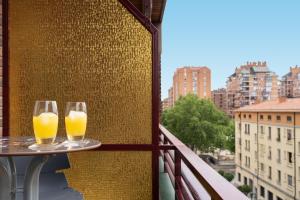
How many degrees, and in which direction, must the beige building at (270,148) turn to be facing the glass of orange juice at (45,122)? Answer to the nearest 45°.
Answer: approximately 45° to its left

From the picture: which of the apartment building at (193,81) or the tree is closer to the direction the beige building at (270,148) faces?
the tree

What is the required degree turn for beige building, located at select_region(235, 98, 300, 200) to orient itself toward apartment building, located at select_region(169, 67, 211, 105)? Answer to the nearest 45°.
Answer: approximately 90° to its right

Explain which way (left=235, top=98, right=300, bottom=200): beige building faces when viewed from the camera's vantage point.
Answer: facing the viewer and to the left of the viewer

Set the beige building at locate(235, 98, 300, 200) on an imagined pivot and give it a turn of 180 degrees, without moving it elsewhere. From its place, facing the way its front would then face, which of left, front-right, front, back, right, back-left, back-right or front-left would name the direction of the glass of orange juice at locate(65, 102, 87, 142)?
back-right

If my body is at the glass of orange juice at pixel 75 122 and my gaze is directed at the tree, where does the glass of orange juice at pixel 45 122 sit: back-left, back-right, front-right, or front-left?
back-left

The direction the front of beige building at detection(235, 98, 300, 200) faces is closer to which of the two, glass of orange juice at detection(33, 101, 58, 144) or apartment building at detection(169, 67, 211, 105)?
the glass of orange juice
